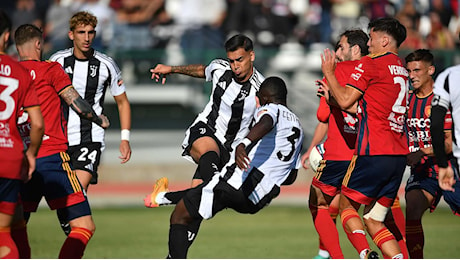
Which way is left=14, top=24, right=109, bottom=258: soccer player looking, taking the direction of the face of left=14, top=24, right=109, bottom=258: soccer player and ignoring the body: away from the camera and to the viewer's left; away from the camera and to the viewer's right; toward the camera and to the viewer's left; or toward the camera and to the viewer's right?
away from the camera and to the viewer's right

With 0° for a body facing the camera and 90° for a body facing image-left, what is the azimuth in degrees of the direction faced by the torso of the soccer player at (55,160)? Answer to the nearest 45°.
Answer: approximately 225°

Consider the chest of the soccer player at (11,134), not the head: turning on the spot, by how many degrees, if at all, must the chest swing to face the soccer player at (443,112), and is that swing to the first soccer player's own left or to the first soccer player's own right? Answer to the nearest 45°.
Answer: approximately 90° to the first soccer player's own right

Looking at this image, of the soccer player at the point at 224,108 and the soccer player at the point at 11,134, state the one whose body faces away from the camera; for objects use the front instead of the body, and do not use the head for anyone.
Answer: the soccer player at the point at 11,134

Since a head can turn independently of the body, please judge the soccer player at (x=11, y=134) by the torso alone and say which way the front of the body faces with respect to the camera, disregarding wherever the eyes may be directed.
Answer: away from the camera

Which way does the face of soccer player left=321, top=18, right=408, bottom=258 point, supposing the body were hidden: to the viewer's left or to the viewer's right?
to the viewer's left

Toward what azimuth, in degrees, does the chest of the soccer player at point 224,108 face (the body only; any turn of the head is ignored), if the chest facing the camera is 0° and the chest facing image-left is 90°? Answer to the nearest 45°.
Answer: approximately 0°

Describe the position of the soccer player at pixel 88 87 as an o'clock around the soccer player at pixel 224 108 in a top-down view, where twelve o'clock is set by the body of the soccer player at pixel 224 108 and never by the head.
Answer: the soccer player at pixel 88 87 is roughly at 3 o'clock from the soccer player at pixel 224 108.
